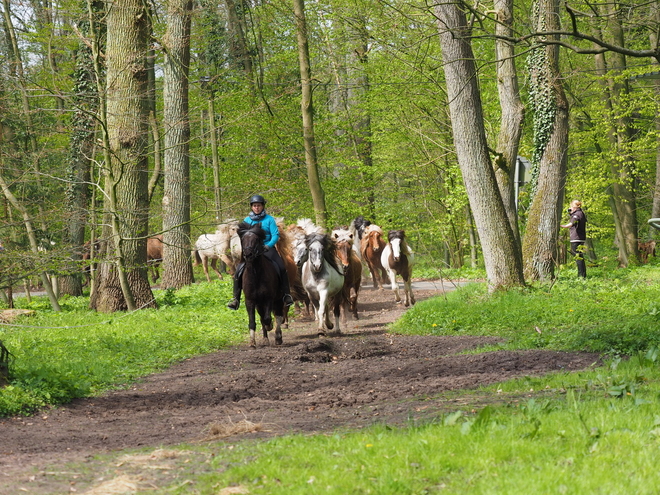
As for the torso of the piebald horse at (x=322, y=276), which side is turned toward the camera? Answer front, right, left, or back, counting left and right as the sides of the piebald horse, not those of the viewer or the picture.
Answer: front

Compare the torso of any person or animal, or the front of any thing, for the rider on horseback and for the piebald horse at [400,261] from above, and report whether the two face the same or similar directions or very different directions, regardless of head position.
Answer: same or similar directions

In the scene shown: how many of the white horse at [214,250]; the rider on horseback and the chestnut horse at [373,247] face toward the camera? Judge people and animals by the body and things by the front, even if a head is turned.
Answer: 2

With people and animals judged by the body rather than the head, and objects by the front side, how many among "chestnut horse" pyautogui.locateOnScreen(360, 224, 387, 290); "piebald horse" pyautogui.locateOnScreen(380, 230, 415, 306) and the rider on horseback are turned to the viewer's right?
0

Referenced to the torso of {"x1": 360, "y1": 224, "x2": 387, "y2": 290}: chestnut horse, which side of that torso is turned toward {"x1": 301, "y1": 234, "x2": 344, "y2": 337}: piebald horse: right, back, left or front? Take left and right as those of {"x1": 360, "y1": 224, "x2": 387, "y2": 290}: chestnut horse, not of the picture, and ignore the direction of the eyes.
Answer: front

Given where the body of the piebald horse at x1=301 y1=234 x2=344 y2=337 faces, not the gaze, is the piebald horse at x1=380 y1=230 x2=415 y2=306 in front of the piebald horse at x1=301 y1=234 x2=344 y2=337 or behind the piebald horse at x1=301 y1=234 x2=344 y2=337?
behind

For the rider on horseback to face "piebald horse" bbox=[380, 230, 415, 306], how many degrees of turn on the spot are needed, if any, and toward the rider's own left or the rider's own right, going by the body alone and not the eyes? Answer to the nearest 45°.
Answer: approximately 135° to the rider's own left

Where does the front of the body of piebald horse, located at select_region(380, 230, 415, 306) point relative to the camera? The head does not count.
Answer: toward the camera

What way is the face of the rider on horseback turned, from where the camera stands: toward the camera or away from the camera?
toward the camera

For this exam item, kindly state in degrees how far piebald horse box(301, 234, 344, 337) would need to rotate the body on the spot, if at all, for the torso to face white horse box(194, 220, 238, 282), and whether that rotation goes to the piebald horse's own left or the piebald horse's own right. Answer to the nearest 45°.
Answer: approximately 180°

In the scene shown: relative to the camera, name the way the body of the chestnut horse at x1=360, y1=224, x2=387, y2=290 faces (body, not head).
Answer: toward the camera
